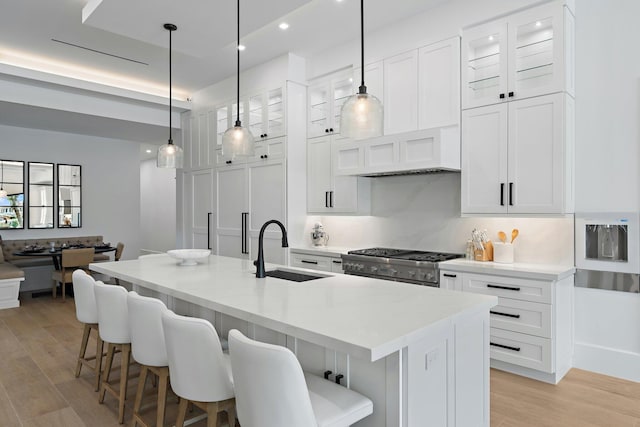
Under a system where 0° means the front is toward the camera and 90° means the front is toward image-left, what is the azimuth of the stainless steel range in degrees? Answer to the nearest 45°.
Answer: approximately 45°

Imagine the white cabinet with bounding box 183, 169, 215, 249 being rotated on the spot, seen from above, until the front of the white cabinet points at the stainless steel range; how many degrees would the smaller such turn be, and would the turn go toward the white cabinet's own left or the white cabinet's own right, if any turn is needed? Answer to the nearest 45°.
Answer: approximately 90° to the white cabinet's own left

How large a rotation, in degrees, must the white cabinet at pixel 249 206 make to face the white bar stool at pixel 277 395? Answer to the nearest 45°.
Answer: approximately 45° to its left

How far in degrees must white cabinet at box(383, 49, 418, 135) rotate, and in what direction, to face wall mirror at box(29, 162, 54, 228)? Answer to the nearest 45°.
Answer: approximately 45° to its right

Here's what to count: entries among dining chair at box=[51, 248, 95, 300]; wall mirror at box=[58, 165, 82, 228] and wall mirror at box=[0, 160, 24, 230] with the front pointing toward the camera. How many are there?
2

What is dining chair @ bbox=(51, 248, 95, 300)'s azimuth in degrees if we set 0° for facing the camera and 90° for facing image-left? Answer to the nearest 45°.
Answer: approximately 135°

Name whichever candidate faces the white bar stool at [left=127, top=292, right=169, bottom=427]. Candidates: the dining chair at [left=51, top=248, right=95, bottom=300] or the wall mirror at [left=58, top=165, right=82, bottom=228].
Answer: the wall mirror

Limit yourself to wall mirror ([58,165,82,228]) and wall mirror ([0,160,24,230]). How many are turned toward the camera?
2

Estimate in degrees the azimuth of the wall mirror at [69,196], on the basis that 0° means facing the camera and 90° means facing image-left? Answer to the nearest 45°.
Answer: approximately 0°

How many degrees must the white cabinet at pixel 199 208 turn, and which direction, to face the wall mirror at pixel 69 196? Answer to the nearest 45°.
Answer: approximately 90° to its right

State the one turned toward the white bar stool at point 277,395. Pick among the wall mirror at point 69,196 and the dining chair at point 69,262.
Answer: the wall mirror
